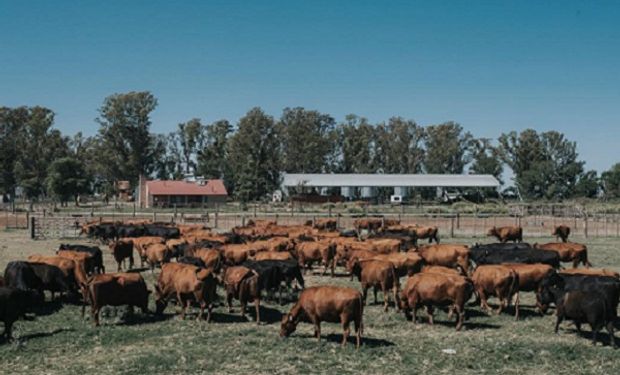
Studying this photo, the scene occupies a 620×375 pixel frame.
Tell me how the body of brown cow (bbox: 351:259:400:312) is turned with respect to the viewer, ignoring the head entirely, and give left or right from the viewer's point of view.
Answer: facing away from the viewer and to the left of the viewer

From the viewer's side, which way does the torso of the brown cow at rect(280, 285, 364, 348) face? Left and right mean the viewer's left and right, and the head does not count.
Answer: facing to the left of the viewer

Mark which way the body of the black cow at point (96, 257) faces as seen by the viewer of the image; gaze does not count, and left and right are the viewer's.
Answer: facing to the left of the viewer

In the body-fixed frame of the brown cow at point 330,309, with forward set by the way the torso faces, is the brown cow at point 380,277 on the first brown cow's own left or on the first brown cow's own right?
on the first brown cow's own right

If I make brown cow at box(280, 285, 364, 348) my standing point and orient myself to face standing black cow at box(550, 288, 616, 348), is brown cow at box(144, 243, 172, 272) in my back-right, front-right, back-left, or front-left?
back-left

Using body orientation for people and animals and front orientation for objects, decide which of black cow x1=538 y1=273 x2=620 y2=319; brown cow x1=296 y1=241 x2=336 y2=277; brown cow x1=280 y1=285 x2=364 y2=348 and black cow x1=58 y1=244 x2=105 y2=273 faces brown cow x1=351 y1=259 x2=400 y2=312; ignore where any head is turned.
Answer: black cow x1=538 y1=273 x2=620 y2=319
